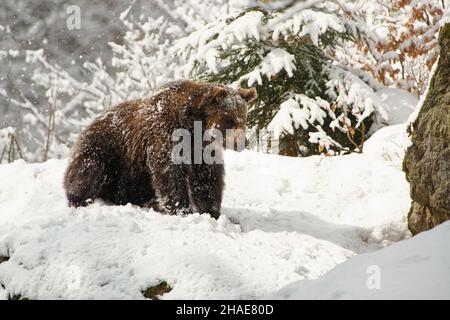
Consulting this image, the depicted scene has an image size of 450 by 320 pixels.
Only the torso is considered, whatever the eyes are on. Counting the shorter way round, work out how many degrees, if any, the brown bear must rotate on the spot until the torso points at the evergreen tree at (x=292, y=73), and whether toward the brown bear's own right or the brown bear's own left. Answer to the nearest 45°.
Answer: approximately 90° to the brown bear's own left

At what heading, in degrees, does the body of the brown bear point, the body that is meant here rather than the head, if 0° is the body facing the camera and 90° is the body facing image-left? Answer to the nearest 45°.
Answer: approximately 315°
